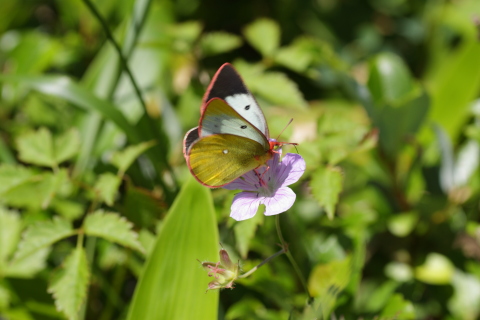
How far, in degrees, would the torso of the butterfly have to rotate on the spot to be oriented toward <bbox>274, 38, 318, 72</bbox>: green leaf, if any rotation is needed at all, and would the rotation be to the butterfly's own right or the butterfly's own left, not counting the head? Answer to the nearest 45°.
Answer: approximately 90° to the butterfly's own left

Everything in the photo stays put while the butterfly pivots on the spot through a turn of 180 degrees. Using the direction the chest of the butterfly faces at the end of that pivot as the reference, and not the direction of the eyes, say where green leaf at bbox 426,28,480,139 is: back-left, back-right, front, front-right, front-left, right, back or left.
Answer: back-right

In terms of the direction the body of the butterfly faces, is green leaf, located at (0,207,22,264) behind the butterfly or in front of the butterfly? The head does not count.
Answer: behind

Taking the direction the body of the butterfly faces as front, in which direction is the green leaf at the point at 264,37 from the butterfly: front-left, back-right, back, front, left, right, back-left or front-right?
left

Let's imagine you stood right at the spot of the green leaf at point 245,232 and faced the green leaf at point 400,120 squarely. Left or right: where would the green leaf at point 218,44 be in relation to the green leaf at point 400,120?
left

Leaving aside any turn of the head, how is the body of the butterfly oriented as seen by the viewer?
to the viewer's right
